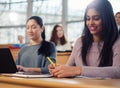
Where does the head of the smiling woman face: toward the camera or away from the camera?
toward the camera

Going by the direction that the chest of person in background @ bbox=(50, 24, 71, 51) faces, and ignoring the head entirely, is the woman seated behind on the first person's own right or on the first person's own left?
on the first person's own right

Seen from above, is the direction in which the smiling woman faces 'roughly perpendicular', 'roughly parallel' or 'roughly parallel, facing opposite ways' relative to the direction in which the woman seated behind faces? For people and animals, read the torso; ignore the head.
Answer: roughly parallel

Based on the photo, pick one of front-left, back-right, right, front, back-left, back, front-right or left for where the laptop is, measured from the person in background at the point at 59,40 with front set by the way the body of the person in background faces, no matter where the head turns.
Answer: front-right

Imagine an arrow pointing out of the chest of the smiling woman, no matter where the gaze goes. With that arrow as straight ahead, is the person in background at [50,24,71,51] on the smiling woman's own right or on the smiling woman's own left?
on the smiling woman's own right

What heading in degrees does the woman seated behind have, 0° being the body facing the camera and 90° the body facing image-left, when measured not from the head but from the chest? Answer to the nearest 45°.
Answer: approximately 45°

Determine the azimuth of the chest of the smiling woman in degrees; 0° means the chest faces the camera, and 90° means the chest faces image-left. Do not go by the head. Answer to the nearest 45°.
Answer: approximately 45°

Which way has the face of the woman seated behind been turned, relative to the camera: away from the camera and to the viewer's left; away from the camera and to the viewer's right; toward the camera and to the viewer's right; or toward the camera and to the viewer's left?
toward the camera and to the viewer's left

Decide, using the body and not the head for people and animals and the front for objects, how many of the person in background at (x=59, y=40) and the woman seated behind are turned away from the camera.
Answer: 0

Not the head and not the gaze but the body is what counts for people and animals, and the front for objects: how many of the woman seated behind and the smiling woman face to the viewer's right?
0

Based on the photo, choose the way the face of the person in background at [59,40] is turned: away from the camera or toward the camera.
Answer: toward the camera
